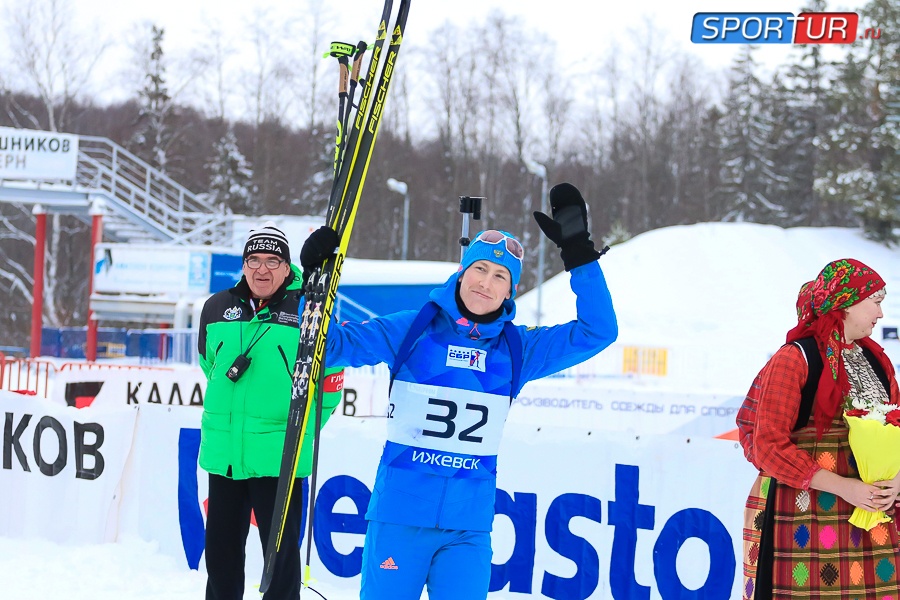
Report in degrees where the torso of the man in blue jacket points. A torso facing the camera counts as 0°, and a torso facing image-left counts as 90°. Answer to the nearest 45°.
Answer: approximately 0°

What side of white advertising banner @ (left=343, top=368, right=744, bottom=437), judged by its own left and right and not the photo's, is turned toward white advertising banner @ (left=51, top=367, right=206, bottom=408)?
right

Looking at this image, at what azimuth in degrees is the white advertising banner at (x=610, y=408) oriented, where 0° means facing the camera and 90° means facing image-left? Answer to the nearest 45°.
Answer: approximately 0°

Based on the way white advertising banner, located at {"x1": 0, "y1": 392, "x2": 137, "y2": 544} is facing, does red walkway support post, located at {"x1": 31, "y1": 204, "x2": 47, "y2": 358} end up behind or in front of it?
behind

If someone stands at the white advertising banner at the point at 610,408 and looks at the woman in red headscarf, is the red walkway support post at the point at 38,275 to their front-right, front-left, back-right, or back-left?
back-right
